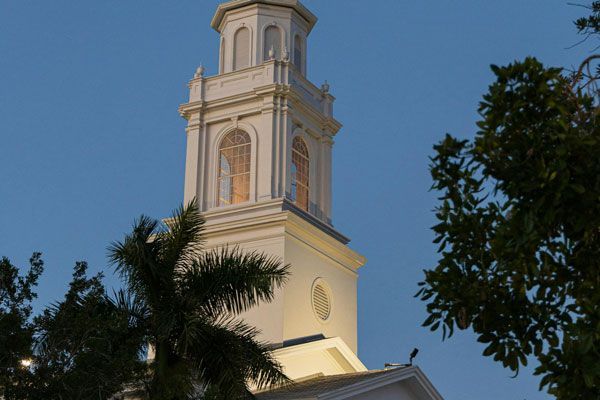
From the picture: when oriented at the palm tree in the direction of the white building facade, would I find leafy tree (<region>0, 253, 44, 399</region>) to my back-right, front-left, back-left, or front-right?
back-left

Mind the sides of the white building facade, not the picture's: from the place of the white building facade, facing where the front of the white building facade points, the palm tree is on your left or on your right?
on your right

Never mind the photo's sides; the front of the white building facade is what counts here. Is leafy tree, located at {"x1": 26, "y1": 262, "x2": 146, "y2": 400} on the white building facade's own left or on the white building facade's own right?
on the white building facade's own right

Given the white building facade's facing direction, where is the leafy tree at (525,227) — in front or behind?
in front

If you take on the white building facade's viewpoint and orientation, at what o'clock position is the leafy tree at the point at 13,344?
The leafy tree is roughly at 2 o'clock from the white building facade.

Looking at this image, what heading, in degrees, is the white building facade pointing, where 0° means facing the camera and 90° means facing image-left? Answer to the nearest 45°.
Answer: approximately 315°
